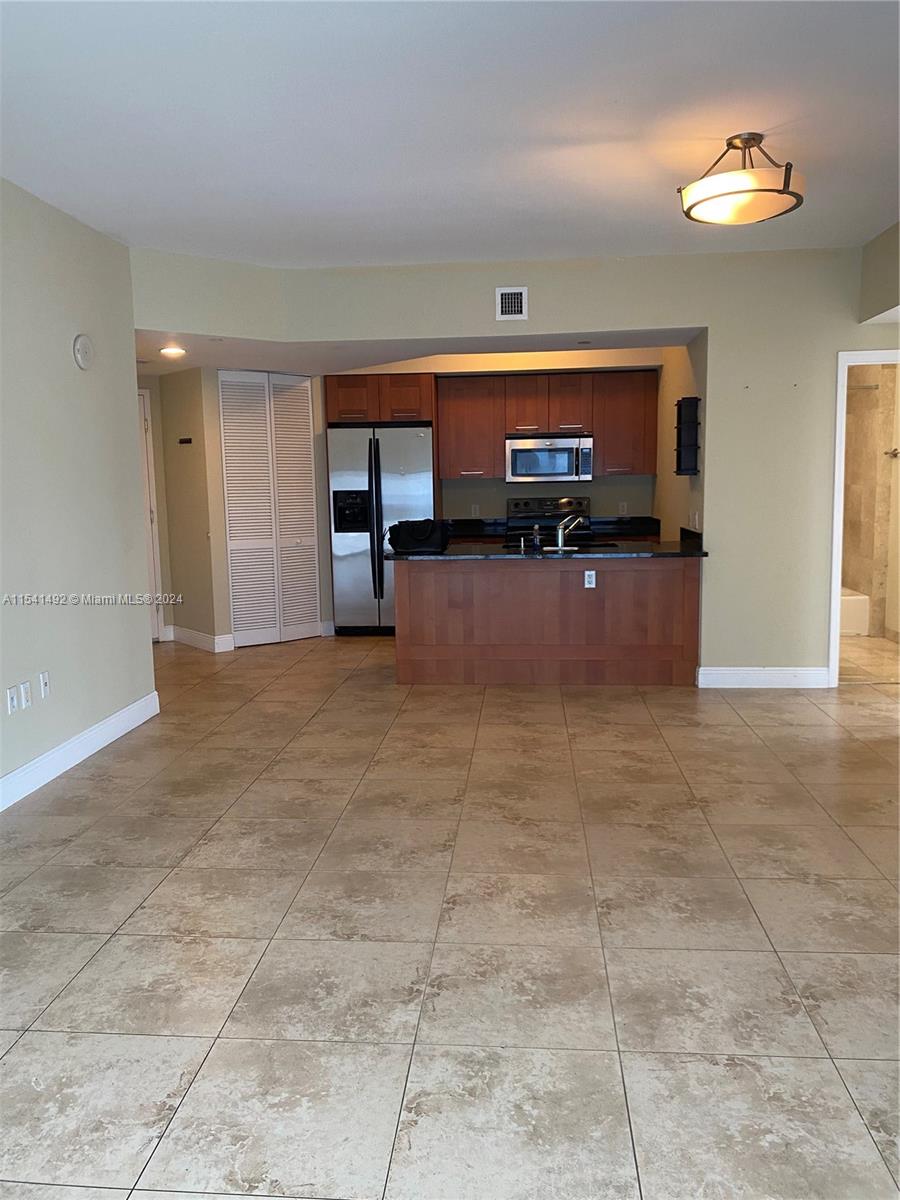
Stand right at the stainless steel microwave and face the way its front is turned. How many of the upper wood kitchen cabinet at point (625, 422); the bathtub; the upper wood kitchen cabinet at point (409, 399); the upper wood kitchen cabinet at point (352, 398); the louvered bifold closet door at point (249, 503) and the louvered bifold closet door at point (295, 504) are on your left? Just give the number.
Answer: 2

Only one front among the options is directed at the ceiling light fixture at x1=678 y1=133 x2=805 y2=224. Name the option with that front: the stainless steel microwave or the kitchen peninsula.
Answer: the stainless steel microwave

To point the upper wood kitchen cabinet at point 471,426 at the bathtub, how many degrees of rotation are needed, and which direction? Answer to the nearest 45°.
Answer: approximately 90° to its left

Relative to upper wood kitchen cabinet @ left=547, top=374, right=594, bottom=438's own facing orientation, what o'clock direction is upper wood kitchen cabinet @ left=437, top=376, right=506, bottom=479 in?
upper wood kitchen cabinet @ left=437, top=376, right=506, bottom=479 is roughly at 3 o'clock from upper wood kitchen cabinet @ left=547, top=374, right=594, bottom=438.

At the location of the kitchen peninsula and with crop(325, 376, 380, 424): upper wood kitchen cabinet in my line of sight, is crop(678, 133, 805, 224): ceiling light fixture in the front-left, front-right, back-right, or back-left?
back-left

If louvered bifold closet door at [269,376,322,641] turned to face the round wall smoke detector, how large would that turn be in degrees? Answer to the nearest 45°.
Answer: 0° — it already faces it

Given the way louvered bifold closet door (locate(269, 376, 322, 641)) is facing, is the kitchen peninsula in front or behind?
in front

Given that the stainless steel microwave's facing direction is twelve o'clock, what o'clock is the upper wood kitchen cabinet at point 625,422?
The upper wood kitchen cabinet is roughly at 9 o'clock from the stainless steel microwave.

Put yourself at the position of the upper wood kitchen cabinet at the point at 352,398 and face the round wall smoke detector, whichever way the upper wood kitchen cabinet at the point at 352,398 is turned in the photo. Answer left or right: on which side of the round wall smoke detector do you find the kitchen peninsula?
left

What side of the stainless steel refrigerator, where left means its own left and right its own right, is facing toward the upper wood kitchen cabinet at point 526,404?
left

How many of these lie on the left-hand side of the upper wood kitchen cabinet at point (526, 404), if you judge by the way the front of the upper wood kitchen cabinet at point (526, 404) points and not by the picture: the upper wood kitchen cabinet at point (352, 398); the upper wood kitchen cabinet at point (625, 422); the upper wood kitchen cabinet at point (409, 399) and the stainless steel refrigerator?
1
